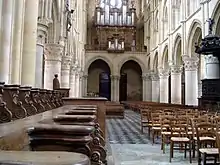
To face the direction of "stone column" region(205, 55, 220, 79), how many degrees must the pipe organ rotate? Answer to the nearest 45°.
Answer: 0° — it already faces it

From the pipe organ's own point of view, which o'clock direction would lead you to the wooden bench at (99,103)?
The wooden bench is roughly at 12 o'clock from the pipe organ.

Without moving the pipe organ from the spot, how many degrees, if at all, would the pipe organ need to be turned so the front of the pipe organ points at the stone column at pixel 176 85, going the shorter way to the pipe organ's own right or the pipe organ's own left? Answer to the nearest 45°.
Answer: approximately 45° to the pipe organ's own left

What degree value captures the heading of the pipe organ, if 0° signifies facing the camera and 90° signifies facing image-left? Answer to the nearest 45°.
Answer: approximately 0°

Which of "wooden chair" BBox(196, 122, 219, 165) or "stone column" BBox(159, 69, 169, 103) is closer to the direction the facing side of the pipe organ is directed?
the wooden chair

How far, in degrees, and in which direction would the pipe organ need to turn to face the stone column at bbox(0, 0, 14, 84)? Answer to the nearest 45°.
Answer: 0° — it already faces it

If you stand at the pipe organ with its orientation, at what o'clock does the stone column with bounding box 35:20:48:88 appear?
The stone column is roughly at 12 o'clock from the pipe organ.
